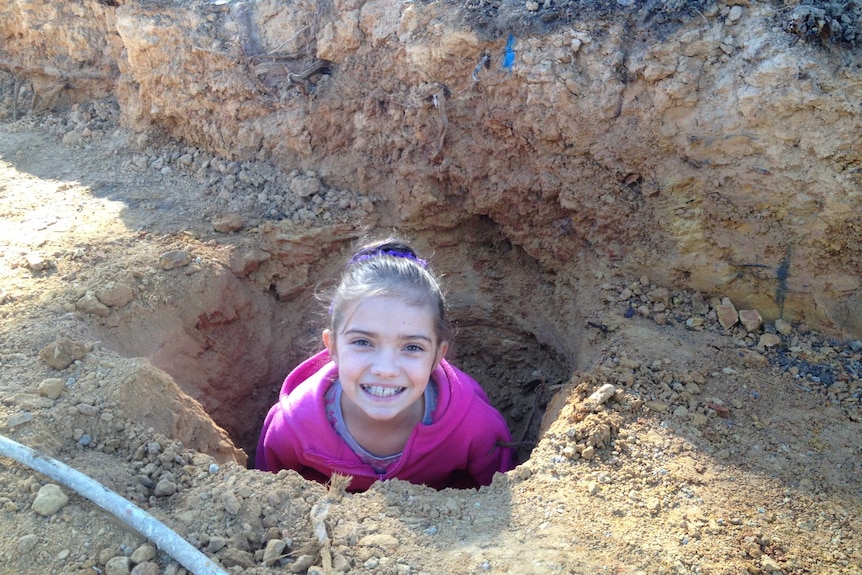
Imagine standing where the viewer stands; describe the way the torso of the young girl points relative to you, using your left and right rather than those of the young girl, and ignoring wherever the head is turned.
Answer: facing the viewer

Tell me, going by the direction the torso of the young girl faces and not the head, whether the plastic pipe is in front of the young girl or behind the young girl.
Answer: in front
